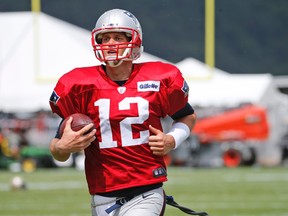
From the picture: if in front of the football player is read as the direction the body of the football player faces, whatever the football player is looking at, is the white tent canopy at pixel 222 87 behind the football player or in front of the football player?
behind

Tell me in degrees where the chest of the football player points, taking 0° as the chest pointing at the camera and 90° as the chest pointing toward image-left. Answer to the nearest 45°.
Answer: approximately 0°

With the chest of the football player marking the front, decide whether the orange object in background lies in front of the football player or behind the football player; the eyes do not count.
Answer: behind

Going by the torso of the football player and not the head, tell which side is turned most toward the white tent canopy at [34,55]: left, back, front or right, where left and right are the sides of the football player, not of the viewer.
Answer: back
